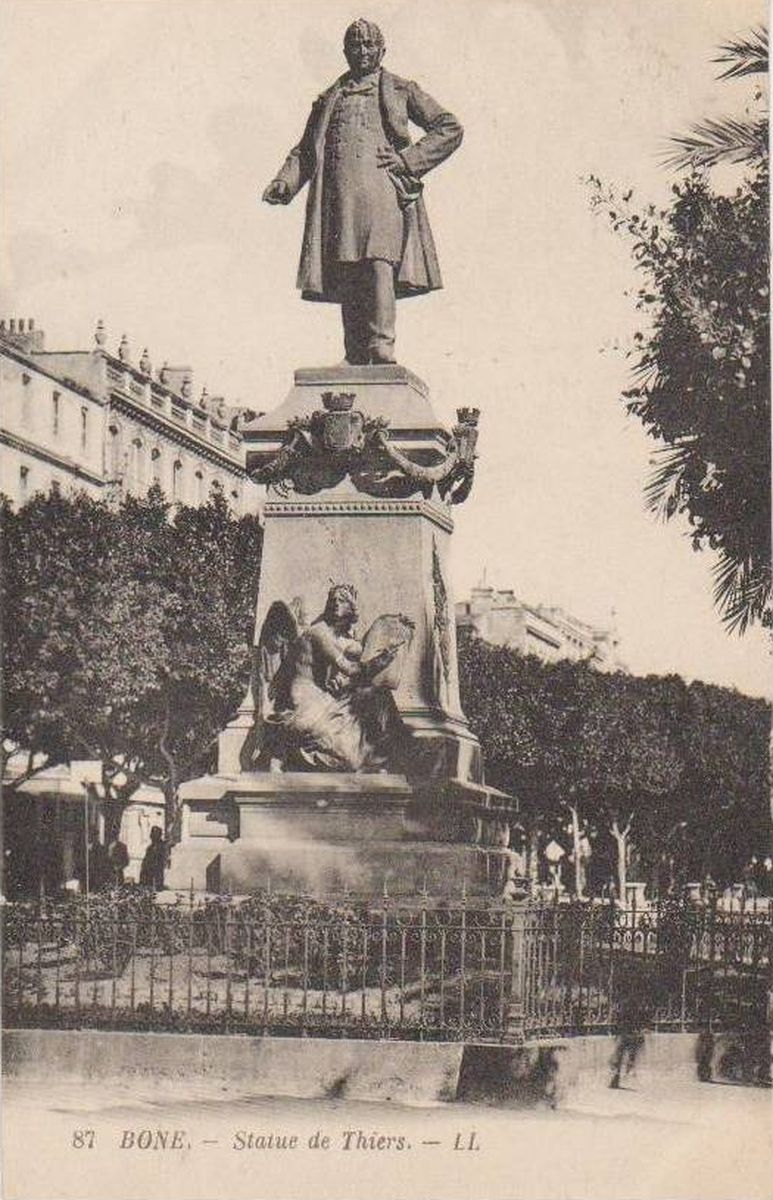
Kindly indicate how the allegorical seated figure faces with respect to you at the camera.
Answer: facing the viewer and to the right of the viewer

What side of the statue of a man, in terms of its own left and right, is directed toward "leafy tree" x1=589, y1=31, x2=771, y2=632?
left

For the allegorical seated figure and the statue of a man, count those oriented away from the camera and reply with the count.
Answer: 0

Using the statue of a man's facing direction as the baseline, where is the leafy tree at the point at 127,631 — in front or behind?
behind

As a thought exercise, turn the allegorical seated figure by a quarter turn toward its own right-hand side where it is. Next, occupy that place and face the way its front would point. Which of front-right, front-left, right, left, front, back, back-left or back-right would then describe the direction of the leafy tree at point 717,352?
back-left

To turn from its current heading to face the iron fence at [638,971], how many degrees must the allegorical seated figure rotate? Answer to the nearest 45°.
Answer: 0° — it already faces it

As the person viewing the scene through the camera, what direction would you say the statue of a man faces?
facing the viewer
